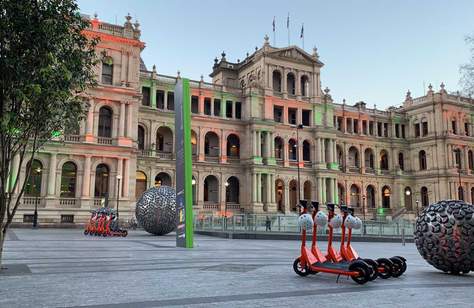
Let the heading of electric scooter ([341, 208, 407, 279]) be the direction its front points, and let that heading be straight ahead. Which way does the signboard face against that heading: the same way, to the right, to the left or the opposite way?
to the left

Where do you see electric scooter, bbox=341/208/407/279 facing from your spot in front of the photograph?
facing away from the viewer and to the left of the viewer

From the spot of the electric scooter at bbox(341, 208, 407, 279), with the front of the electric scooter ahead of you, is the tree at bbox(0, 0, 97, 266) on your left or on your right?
on your left

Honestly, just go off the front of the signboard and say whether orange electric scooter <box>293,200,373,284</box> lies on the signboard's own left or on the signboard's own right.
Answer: on the signboard's own left

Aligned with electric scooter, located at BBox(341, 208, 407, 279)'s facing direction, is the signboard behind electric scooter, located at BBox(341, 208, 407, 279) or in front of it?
in front

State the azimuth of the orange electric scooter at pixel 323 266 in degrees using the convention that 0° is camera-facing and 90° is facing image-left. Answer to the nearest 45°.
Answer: approximately 135°

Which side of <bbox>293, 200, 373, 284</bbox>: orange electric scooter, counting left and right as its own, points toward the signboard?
front

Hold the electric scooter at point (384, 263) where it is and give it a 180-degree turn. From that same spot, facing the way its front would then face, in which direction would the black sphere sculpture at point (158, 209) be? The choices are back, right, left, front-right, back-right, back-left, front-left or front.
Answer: back

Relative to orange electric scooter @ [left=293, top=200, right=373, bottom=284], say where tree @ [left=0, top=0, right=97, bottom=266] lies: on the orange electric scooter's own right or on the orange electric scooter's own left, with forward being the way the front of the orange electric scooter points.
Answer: on the orange electric scooter's own left

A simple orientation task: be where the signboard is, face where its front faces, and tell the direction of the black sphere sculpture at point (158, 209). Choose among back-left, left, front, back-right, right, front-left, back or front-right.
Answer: right
